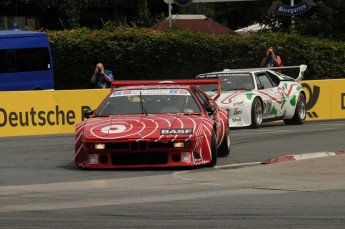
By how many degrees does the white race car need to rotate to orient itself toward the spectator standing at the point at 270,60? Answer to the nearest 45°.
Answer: approximately 135° to its right

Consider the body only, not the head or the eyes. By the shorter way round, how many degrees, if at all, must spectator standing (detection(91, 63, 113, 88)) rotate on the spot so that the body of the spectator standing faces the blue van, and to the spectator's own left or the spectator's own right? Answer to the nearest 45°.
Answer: approximately 135° to the spectator's own right

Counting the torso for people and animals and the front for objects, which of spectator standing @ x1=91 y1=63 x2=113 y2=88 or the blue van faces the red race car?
the spectator standing

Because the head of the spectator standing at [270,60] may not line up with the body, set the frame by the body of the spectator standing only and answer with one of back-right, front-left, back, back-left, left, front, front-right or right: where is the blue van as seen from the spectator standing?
right

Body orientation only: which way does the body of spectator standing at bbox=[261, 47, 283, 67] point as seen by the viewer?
toward the camera

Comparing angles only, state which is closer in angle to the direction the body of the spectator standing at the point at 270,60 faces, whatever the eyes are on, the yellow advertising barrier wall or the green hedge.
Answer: the yellow advertising barrier wall

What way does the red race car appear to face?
toward the camera

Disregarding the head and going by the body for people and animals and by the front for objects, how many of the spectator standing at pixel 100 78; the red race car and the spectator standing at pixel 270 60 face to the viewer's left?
0

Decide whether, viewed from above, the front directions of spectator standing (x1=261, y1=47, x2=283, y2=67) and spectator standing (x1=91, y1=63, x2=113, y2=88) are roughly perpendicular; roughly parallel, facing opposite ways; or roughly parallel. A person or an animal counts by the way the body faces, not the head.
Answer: roughly parallel
